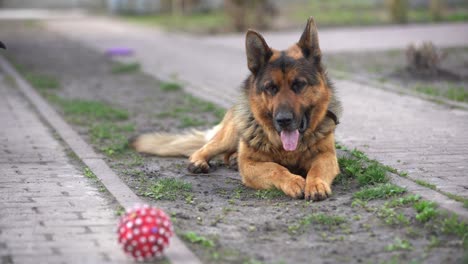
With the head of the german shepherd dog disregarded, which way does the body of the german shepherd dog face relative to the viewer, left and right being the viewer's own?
facing the viewer and to the right of the viewer

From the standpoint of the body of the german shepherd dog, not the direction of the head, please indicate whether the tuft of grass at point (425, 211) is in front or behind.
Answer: in front

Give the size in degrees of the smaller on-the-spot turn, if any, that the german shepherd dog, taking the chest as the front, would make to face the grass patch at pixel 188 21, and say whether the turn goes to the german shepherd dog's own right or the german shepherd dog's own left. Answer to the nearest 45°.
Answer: approximately 135° to the german shepherd dog's own left

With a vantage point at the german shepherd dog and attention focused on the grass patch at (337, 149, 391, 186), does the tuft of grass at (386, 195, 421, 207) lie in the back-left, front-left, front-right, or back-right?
front-right

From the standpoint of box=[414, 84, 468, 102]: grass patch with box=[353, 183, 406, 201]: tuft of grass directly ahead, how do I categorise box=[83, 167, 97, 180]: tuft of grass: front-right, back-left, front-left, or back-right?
front-right

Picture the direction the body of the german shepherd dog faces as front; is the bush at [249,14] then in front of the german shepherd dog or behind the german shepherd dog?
behind

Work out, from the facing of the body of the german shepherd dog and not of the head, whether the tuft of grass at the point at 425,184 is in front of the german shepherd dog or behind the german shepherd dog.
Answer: in front

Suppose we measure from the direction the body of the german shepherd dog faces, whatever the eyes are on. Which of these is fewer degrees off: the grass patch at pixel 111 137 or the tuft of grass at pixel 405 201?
the tuft of grass

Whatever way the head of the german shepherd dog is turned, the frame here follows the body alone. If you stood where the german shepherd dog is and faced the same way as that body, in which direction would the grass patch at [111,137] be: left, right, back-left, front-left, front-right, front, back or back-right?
back

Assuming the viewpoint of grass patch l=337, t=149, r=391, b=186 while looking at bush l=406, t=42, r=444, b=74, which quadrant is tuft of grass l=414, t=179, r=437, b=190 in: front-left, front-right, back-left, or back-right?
back-right

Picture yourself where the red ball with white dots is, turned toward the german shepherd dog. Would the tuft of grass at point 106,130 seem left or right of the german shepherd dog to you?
left
